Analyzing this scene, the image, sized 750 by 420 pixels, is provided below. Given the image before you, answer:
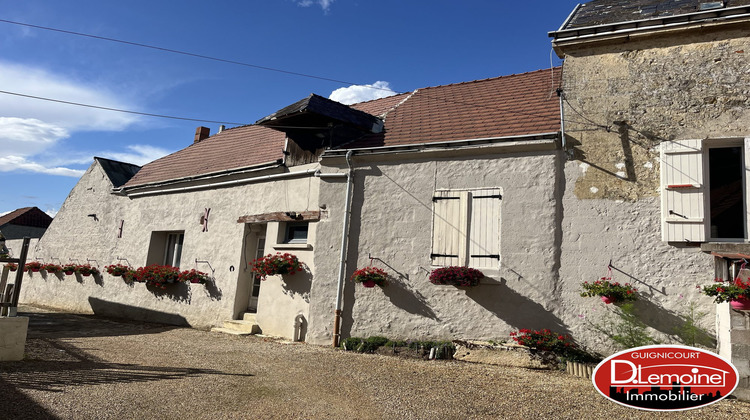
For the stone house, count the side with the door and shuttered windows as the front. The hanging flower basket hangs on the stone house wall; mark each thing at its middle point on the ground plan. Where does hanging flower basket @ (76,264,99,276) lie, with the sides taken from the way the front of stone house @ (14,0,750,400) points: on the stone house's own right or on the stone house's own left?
on the stone house's own right

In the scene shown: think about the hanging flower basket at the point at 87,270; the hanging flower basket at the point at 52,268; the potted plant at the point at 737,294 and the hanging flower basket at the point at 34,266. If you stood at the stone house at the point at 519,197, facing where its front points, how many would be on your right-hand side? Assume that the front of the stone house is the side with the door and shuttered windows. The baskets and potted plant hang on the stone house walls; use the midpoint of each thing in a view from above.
3

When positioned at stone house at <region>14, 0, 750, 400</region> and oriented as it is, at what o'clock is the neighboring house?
The neighboring house is roughly at 3 o'clock from the stone house.

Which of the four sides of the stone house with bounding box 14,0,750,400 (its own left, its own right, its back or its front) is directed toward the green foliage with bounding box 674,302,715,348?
left

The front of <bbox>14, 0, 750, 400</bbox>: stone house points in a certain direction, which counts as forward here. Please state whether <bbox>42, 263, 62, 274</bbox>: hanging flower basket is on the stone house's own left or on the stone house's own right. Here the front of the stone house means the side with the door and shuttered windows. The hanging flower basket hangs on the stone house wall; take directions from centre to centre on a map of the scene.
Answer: on the stone house's own right

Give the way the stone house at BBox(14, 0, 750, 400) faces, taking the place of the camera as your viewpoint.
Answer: facing the viewer and to the left of the viewer

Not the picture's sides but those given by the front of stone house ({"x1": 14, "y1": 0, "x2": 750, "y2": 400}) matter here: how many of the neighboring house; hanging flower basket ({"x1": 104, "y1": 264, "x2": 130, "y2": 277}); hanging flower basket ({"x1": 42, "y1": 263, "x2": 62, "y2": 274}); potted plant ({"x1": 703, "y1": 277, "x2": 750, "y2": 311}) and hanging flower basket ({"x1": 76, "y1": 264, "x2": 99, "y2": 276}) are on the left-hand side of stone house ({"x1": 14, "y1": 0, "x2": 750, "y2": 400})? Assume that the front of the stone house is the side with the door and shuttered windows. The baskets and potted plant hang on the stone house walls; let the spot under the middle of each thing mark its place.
1
